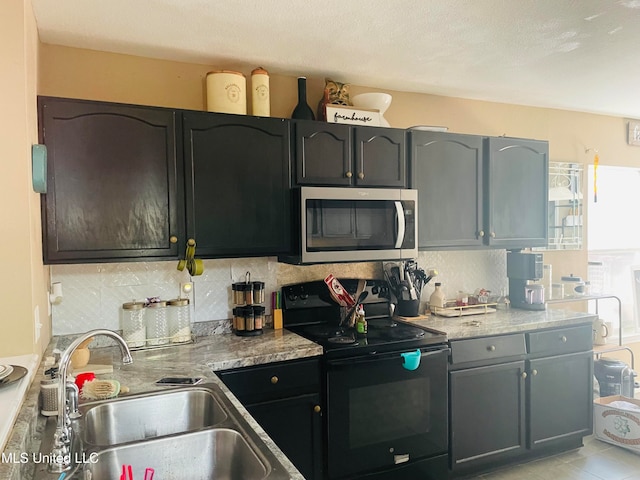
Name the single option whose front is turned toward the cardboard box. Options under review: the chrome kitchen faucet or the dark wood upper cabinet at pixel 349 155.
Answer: the chrome kitchen faucet

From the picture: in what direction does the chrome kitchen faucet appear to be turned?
to the viewer's right

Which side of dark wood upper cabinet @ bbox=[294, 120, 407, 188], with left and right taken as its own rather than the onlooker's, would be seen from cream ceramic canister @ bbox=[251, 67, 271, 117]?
right

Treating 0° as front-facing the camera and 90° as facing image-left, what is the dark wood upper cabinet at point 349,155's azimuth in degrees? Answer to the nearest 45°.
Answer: approximately 0°

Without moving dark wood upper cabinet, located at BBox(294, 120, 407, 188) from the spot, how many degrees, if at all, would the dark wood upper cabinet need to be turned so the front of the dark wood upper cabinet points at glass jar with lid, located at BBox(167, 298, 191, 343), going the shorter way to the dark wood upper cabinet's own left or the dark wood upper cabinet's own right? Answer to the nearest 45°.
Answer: approximately 90° to the dark wood upper cabinet's own right

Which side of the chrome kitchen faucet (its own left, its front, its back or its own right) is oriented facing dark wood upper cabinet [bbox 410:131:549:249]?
front

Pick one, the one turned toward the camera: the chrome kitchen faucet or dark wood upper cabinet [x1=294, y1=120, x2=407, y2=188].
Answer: the dark wood upper cabinet

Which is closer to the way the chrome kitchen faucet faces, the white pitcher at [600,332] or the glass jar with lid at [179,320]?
the white pitcher

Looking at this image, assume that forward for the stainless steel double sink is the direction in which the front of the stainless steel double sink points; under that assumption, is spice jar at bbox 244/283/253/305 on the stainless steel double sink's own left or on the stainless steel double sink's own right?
on the stainless steel double sink's own left

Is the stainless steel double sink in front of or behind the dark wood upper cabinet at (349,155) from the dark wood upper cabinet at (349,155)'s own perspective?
in front

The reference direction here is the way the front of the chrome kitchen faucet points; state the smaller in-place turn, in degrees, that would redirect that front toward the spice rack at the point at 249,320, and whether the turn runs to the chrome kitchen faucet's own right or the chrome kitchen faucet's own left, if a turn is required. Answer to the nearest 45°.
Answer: approximately 45° to the chrome kitchen faucet's own left

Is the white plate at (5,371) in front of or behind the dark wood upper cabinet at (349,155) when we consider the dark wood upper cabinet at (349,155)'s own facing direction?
in front

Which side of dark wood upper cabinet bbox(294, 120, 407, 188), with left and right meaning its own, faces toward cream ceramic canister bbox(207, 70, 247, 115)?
right

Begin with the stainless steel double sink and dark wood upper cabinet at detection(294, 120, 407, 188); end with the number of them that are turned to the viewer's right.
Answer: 1

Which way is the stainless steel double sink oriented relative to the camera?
to the viewer's right
